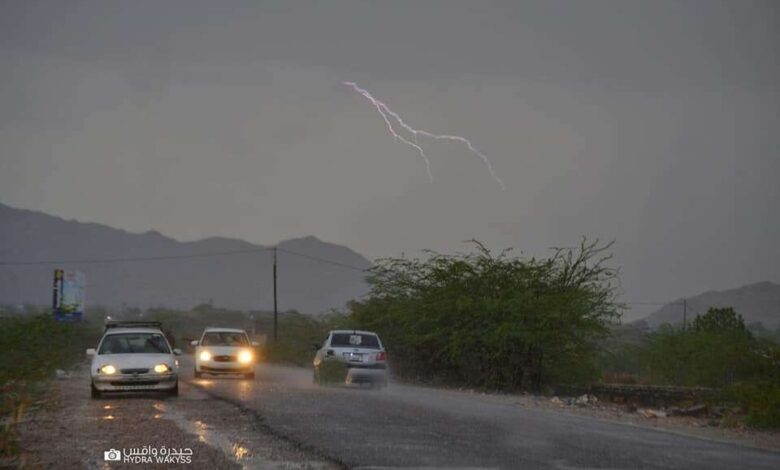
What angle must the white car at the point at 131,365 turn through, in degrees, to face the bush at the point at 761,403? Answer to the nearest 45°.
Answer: approximately 90° to its left

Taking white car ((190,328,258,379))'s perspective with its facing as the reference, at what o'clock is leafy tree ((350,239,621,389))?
The leafy tree is roughly at 9 o'clock from the white car.

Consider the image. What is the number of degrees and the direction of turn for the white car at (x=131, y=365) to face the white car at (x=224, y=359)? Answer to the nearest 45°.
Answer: approximately 180°

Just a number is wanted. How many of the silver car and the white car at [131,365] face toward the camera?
1

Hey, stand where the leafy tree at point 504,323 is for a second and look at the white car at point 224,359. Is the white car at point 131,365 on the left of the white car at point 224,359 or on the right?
left

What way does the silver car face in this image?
away from the camera

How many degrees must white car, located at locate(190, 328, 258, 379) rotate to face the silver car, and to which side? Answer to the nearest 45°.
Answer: approximately 45° to its left

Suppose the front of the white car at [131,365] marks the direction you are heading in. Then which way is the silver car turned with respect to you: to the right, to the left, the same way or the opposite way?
the opposite way

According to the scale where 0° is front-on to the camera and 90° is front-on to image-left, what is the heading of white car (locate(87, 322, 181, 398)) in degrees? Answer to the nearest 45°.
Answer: approximately 0°

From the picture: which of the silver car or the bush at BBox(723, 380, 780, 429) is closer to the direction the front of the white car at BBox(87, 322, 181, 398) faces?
the bush

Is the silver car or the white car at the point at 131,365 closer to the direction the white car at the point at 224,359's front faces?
the white car

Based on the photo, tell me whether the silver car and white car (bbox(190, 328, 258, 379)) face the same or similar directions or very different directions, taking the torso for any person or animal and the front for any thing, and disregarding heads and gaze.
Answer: very different directions
